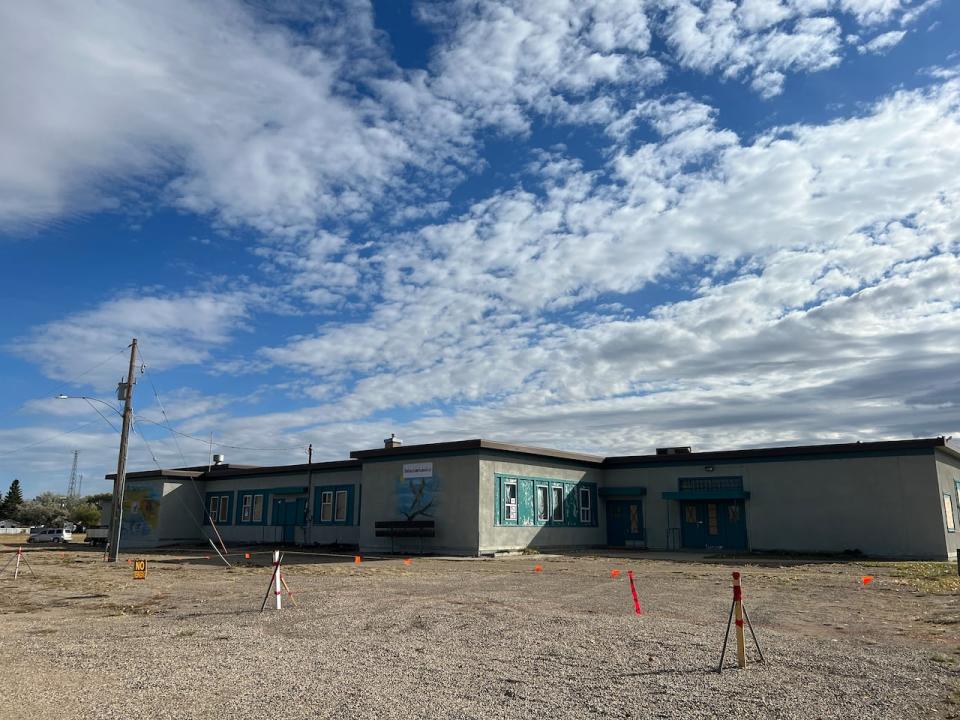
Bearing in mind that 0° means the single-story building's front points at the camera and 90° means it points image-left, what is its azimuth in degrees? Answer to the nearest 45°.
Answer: approximately 45°

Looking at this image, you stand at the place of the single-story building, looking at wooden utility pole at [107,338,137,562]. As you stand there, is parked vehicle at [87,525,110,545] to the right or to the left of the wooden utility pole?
right

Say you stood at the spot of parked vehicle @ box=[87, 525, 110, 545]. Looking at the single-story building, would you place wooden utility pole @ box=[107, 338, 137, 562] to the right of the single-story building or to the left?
right

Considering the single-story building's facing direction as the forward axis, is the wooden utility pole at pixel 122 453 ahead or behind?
ahead

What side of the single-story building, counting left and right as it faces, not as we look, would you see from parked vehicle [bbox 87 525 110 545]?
right

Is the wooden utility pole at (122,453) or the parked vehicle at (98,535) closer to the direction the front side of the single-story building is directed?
the wooden utility pole
